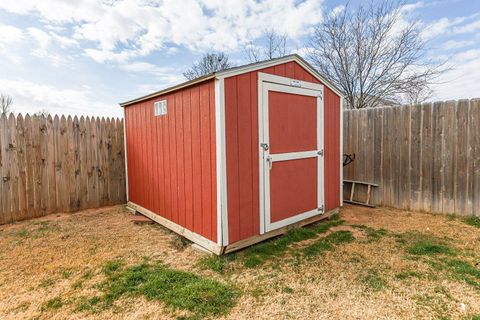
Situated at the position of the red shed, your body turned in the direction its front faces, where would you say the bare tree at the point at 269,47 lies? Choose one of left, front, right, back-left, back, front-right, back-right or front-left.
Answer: back-left

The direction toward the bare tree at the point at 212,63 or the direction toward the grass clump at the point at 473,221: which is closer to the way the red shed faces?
the grass clump

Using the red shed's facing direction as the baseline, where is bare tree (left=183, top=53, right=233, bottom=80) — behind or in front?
behind

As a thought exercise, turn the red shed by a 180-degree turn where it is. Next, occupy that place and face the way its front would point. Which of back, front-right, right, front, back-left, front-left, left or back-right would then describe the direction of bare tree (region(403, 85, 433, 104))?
right

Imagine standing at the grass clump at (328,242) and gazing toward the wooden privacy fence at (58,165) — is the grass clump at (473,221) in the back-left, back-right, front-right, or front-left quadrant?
back-right

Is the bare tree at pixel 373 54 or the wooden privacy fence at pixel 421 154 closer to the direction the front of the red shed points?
the wooden privacy fence

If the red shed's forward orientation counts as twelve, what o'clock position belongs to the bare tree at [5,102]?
The bare tree is roughly at 6 o'clock from the red shed.

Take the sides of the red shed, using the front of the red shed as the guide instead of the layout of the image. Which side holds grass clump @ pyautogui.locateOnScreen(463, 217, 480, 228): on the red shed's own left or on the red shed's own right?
on the red shed's own left

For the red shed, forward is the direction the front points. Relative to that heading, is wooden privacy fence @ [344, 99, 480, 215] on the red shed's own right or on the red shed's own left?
on the red shed's own left

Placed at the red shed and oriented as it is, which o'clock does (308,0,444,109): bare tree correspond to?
The bare tree is roughly at 9 o'clock from the red shed.

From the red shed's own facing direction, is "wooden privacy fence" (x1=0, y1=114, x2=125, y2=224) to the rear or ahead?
to the rear

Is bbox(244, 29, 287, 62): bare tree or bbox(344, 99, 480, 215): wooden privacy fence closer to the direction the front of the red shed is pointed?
the wooden privacy fence

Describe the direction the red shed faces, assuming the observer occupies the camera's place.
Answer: facing the viewer and to the right of the viewer

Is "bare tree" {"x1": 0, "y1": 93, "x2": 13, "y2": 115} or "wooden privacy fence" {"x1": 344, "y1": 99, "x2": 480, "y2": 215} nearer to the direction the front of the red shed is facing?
the wooden privacy fence
